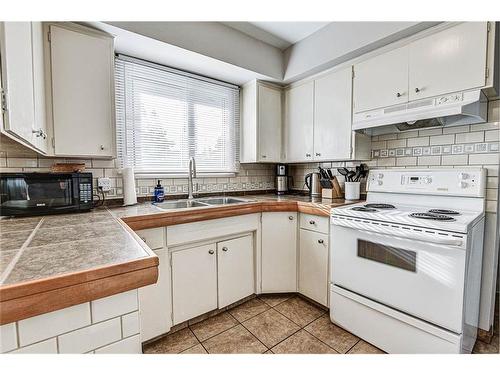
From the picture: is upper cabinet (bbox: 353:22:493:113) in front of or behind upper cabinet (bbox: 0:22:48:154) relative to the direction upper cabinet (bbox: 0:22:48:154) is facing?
in front

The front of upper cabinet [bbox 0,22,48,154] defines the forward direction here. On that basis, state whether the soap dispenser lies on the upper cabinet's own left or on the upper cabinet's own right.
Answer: on the upper cabinet's own left

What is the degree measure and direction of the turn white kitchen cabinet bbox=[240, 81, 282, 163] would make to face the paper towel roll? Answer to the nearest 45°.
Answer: approximately 90° to its right

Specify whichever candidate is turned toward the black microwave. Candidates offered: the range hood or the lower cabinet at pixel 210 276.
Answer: the range hood

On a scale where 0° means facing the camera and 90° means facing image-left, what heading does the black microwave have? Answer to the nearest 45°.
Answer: approximately 0°

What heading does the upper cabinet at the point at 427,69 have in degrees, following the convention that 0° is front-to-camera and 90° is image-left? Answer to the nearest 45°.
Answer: approximately 45°

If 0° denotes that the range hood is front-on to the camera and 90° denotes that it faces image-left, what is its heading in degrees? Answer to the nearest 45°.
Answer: approximately 45°

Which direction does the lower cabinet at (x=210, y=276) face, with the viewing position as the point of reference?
facing the viewer and to the right of the viewer

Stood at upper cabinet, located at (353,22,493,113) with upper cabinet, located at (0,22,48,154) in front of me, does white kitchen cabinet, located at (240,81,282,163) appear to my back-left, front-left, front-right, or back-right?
front-right

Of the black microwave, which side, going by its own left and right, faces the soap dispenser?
left

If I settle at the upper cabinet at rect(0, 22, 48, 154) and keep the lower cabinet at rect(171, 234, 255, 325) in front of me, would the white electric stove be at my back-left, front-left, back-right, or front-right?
front-right

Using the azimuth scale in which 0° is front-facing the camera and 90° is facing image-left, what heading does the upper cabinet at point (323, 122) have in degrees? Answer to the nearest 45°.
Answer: approximately 45°

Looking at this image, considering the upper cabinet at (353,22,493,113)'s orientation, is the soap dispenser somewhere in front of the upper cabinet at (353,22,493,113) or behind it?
in front
